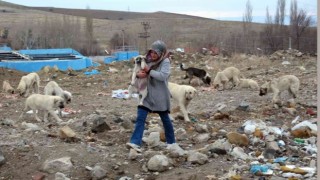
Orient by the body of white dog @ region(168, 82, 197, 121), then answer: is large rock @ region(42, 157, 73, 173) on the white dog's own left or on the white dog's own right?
on the white dog's own right

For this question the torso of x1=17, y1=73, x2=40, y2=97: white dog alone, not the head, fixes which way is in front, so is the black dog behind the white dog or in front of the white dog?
behind

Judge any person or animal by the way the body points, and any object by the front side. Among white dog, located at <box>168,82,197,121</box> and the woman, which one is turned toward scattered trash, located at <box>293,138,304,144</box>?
the white dog

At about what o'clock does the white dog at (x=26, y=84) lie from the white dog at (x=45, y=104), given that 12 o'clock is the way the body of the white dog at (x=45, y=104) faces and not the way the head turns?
the white dog at (x=26, y=84) is roughly at 9 o'clock from the white dog at (x=45, y=104).

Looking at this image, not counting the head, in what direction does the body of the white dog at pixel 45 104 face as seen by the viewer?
to the viewer's right

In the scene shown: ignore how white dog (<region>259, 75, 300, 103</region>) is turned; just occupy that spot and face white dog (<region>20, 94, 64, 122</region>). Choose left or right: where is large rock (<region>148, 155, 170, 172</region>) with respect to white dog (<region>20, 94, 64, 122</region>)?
left

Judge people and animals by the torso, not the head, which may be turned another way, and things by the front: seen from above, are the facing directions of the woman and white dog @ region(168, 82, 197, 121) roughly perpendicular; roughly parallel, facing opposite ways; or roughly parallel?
roughly perpendicular

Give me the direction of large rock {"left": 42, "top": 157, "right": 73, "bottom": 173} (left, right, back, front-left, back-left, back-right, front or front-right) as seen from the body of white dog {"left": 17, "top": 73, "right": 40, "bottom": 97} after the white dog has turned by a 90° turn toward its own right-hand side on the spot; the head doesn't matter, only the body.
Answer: back-left

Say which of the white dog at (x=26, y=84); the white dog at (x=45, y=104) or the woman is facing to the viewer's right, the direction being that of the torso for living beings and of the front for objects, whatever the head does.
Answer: the white dog at (x=45, y=104)

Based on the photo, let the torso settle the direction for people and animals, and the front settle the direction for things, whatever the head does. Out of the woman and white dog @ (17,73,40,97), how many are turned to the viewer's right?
0

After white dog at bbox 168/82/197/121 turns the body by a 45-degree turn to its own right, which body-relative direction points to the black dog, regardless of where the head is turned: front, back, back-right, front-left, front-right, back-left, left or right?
back

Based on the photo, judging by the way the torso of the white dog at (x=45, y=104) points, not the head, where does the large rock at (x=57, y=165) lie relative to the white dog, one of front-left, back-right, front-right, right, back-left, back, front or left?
right
